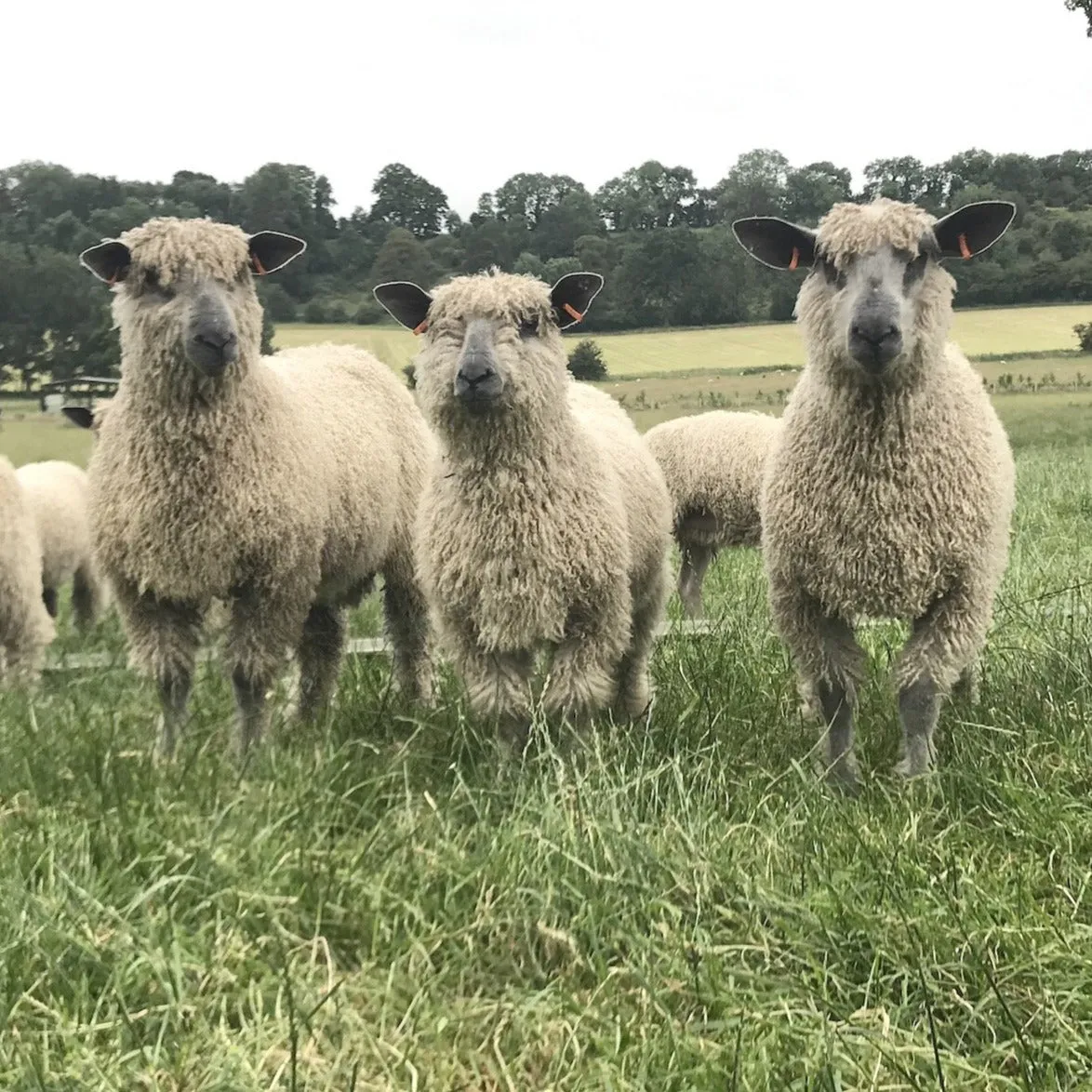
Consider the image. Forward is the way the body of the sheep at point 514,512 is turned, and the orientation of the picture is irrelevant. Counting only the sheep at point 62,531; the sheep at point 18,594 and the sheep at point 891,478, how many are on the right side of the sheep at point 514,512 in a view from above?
2

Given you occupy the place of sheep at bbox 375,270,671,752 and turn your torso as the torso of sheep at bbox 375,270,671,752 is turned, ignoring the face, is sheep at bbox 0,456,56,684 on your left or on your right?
on your right

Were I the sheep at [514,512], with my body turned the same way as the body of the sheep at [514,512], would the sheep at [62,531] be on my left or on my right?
on my right

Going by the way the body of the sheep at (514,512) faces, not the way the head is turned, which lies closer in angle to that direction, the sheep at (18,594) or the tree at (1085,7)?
the sheep

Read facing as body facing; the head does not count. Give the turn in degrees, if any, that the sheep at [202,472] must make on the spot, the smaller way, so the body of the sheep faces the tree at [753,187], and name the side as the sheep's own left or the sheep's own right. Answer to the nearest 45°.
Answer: approximately 180°

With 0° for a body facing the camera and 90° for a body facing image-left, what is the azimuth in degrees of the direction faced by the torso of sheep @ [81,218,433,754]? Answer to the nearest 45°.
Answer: approximately 45°

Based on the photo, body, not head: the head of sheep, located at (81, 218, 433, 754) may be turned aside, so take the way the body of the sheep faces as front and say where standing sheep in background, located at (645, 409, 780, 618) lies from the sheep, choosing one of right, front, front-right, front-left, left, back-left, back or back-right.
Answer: back
